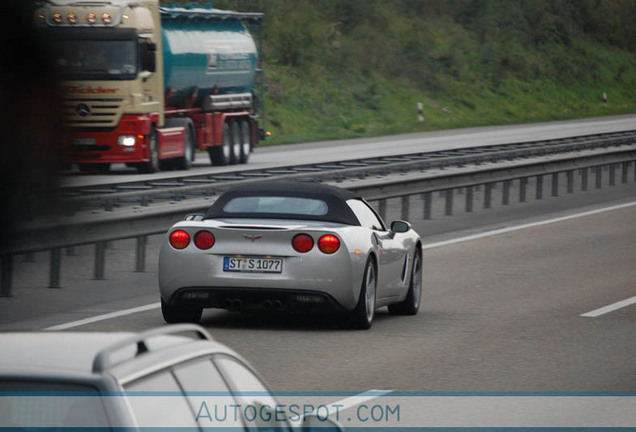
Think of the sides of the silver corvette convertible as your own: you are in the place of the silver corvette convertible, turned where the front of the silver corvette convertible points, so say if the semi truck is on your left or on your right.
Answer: on your left

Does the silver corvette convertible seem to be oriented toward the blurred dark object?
no

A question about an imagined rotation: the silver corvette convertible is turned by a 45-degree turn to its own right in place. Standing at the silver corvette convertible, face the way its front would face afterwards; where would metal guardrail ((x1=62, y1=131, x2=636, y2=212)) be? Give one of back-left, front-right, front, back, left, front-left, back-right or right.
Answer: left

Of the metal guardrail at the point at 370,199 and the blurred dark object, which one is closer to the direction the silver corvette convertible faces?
the metal guardrail

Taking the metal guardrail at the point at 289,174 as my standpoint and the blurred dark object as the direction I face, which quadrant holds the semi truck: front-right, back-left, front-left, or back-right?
back-right

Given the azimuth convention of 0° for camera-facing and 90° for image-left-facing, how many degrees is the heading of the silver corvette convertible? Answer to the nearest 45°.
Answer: approximately 225°

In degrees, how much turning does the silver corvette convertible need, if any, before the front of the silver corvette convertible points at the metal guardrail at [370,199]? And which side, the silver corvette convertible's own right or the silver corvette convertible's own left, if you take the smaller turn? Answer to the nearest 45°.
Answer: approximately 45° to the silver corvette convertible's own left
